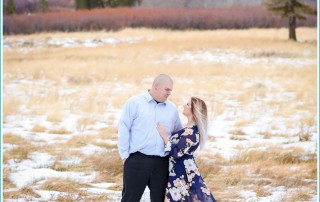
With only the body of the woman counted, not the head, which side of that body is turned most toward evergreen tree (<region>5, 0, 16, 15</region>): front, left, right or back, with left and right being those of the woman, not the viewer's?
right

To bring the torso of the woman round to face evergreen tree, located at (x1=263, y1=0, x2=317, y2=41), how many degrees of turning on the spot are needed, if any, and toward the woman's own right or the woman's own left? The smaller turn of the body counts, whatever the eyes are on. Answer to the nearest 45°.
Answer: approximately 90° to the woman's own right

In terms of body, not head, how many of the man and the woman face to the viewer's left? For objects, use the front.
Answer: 1

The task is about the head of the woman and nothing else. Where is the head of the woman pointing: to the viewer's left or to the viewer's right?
to the viewer's left

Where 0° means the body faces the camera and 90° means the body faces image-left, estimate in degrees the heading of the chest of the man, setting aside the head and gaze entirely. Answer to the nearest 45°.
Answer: approximately 315°

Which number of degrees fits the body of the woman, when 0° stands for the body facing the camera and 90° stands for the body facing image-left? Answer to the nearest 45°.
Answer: approximately 90°
